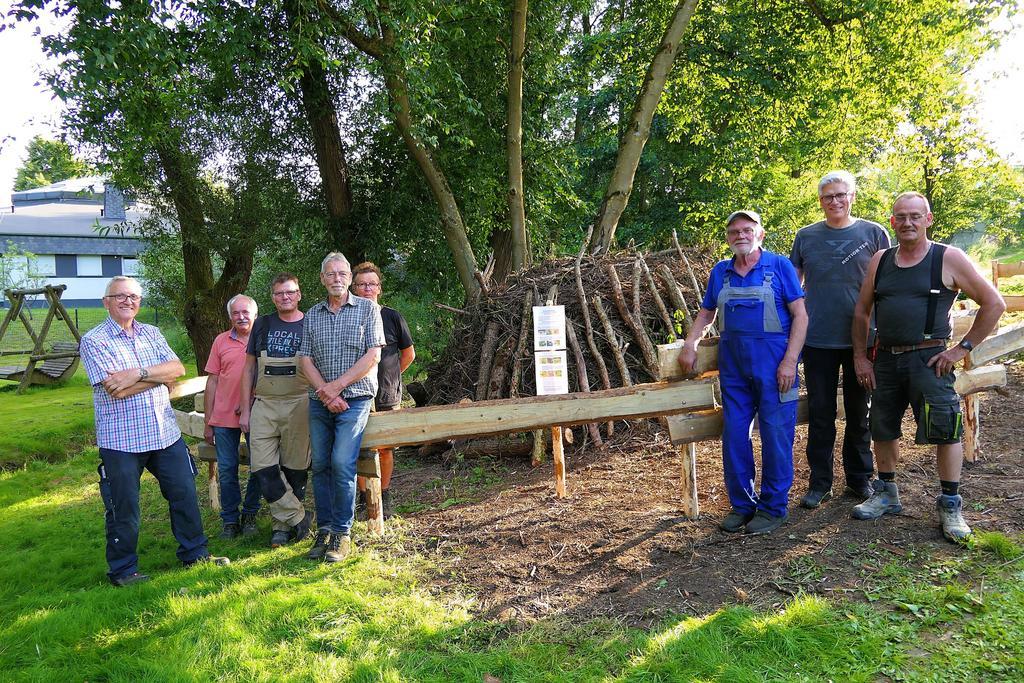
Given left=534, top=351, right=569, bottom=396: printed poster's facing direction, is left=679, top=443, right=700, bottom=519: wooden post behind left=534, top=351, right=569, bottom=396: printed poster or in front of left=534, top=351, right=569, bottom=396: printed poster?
in front

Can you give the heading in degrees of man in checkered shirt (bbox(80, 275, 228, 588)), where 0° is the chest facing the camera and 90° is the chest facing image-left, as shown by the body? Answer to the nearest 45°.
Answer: approximately 315°

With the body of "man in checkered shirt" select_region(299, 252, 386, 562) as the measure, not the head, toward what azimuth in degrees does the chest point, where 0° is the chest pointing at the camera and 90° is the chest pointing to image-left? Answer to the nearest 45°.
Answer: approximately 0°

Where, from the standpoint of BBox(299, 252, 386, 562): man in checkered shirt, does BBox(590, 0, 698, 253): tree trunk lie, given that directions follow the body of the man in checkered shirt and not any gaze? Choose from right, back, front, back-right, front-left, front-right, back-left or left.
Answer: back-left

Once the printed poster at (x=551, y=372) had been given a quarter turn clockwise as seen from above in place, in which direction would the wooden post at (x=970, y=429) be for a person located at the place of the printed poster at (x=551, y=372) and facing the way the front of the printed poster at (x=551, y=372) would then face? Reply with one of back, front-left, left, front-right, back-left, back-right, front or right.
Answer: back

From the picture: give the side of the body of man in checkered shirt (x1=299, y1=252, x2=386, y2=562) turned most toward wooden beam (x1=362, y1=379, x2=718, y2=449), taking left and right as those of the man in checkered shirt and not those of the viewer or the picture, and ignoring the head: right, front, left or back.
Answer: left

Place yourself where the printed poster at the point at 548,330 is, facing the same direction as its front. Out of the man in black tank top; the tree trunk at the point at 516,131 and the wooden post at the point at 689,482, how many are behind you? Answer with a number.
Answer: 1

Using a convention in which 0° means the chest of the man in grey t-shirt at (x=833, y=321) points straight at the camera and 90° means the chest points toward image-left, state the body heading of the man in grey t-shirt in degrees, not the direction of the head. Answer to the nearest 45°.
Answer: approximately 0°

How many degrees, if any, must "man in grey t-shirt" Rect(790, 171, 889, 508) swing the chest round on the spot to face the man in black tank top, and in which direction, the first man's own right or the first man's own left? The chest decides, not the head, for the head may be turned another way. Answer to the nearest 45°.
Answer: approximately 45° to the first man's own left
